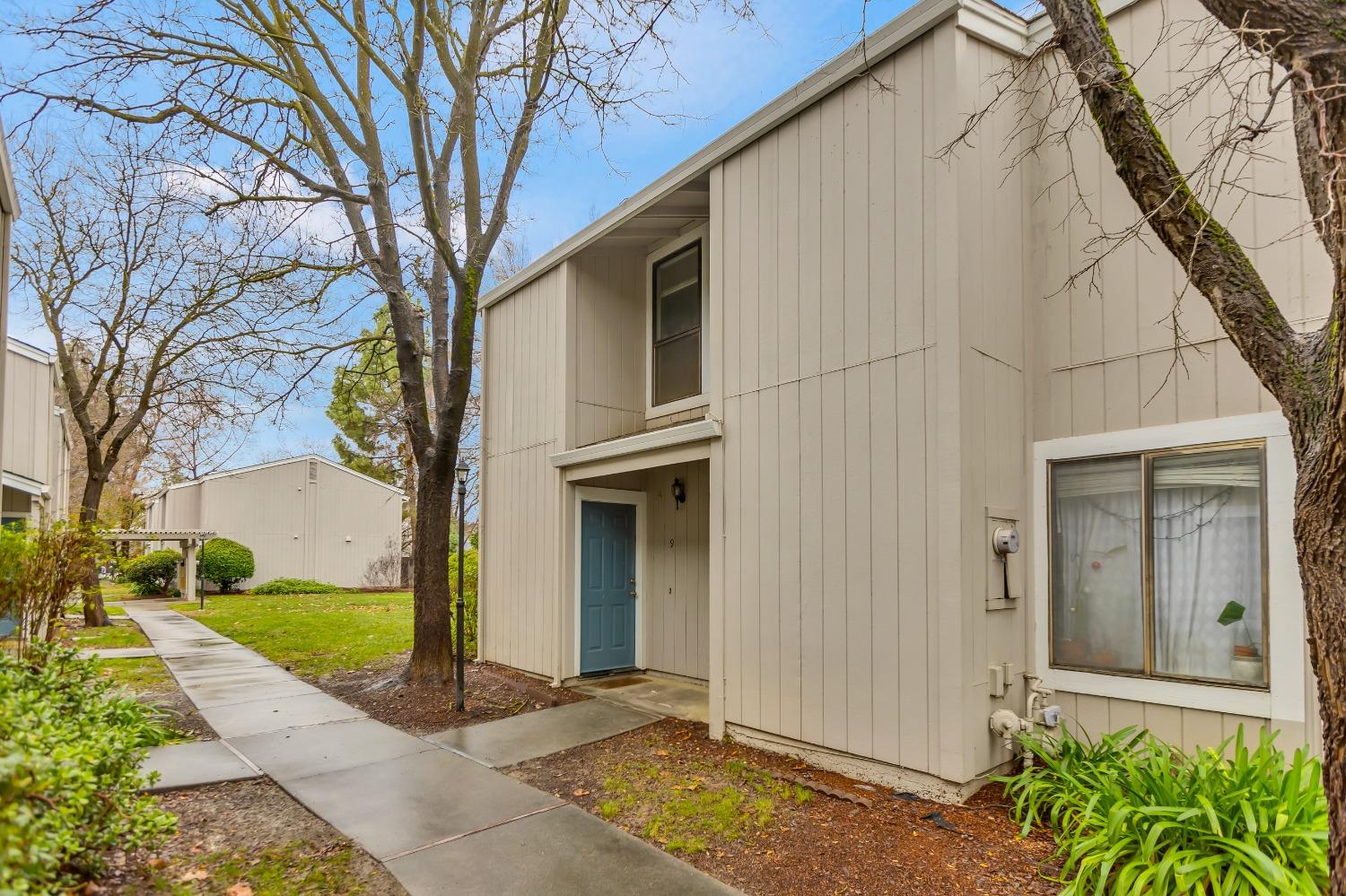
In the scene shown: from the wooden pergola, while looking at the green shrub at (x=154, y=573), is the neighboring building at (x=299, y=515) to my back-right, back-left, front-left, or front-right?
front-right

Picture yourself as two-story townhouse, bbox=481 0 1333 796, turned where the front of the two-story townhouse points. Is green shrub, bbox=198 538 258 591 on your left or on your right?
on your right

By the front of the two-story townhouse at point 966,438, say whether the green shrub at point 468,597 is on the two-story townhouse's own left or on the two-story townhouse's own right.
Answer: on the two-story townhouse's own right

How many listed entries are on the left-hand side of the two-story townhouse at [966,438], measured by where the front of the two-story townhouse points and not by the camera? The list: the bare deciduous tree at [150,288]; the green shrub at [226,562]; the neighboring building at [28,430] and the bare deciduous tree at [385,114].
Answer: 0

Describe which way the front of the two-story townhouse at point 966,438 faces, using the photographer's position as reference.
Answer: facing the viewer and to the left of the viewer

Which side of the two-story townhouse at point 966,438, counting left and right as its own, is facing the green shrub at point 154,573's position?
right

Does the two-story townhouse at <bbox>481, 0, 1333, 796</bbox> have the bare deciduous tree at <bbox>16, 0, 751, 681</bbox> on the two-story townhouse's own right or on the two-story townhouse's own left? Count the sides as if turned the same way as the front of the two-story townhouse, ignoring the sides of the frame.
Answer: on the two-story townhouse's own right

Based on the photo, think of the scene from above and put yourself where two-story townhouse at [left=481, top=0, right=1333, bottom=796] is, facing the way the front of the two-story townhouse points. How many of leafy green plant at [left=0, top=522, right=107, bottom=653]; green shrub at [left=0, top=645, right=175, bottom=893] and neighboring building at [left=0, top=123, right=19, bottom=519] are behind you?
0

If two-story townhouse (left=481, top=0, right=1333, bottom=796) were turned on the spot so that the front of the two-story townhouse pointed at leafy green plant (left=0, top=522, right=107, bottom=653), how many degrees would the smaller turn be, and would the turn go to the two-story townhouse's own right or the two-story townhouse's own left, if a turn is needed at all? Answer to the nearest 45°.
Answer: approximately 45° to the two-story townhouse's own right

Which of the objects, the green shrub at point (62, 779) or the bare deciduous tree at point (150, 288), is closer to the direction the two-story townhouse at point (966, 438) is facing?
the green shrub

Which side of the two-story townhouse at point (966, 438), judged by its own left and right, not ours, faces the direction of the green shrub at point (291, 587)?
right

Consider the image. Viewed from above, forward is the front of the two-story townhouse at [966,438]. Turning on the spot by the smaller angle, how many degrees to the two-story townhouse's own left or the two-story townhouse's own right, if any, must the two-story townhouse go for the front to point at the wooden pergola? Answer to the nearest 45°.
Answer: approximately 90° to the two-story townhouse's own right

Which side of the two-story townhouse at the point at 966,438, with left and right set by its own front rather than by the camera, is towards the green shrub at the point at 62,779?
front
